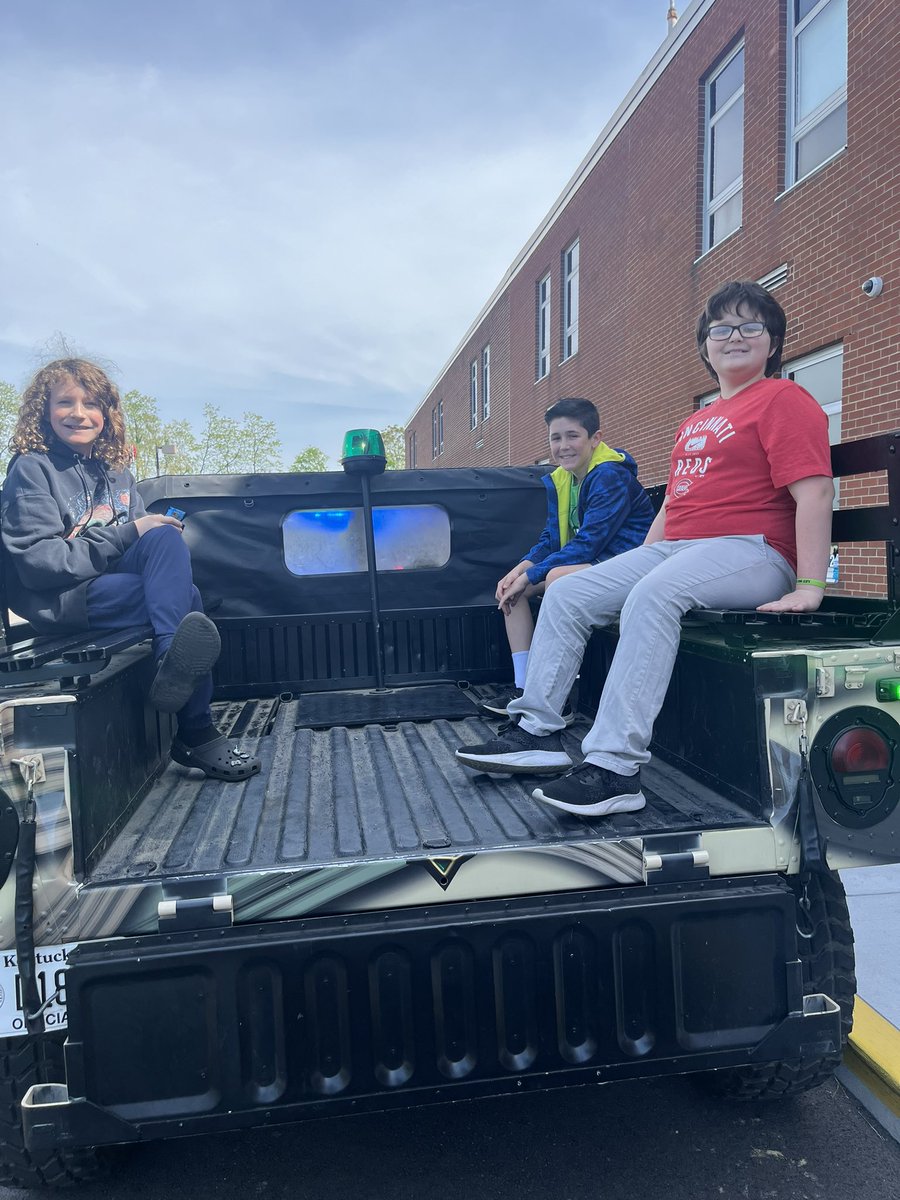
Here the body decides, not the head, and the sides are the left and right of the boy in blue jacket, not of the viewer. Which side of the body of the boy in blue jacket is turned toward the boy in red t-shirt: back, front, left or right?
left

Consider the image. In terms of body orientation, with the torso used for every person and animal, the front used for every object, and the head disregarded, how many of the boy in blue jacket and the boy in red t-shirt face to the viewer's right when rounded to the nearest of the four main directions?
0

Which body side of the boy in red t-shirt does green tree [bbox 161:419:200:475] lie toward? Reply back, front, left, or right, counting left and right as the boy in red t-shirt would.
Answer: right

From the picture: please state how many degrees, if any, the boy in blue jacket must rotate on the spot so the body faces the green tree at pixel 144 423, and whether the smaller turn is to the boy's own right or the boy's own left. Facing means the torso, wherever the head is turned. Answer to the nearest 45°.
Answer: approximately 90° to the boy's own right

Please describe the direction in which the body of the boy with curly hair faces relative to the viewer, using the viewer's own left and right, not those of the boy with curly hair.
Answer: facing the viewer and to the right of the viewer

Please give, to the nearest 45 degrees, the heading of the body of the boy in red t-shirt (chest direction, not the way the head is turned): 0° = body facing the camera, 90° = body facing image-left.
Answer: approximately 45°

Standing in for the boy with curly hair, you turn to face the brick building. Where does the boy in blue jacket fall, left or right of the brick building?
right

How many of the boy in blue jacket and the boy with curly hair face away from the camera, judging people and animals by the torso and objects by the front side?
0

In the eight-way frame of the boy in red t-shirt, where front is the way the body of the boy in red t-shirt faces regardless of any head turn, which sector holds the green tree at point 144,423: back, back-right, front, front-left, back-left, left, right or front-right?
right

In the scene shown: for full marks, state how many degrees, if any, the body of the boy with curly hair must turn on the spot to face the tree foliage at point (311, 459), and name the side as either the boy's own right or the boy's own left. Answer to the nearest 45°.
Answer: approximately 135° to the boy's own left

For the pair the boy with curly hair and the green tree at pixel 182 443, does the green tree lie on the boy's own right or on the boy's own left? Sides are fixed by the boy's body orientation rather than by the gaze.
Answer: on the boy's own left
